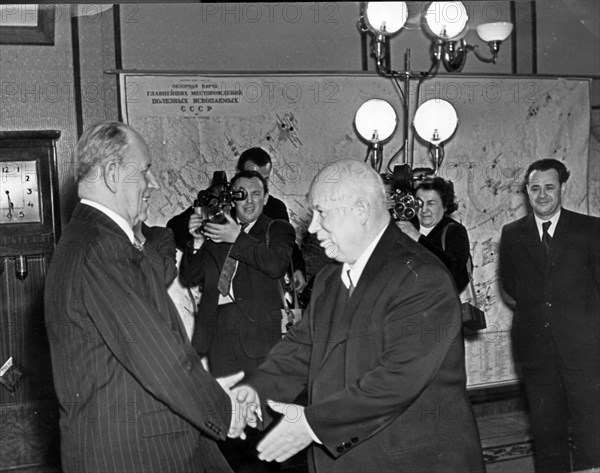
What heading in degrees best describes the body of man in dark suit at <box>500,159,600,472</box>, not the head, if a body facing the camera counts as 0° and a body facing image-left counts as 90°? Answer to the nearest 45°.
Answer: approximately 0°

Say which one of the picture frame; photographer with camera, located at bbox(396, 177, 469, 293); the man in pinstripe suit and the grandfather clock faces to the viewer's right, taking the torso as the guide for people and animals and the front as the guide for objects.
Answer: the man in pinstripe suit

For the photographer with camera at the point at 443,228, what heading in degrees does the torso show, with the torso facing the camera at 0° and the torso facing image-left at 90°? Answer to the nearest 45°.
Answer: approximately 45°

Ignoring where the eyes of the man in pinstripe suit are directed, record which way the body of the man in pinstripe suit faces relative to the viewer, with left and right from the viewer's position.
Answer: facing to the right of the viewer

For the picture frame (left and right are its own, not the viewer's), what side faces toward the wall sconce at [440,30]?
left
